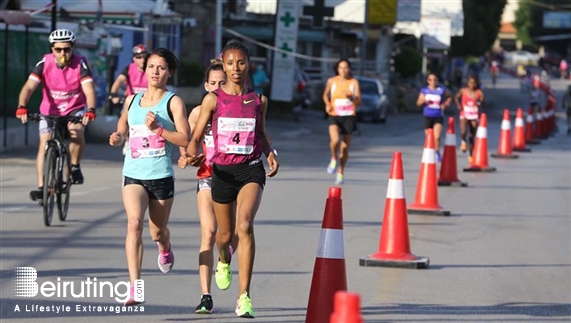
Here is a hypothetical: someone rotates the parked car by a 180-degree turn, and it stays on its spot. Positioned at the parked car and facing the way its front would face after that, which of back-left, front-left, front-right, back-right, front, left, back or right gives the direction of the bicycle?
back

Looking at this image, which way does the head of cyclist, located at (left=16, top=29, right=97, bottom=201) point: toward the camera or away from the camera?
toward the camera

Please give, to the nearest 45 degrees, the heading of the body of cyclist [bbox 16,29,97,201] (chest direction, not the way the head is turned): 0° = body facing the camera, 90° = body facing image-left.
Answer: approximately 0°

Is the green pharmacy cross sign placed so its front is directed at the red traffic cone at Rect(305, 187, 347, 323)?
yes

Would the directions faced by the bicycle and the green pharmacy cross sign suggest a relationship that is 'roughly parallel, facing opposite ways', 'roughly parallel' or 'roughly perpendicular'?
roughly parallel

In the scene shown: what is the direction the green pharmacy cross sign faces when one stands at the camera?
facing the viewer

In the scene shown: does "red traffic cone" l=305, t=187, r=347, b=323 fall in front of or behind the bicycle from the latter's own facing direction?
in front

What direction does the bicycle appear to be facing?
toward the camera

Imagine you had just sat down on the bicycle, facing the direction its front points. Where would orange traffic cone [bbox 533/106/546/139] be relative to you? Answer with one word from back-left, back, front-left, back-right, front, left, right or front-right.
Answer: back-left

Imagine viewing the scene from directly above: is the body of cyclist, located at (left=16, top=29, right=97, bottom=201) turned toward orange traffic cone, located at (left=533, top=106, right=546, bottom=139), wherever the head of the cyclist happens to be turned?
no

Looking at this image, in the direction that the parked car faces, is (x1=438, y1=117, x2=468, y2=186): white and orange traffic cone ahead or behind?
ahead

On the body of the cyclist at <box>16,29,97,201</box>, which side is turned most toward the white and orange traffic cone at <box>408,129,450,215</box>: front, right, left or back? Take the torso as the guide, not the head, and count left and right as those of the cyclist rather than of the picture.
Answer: left

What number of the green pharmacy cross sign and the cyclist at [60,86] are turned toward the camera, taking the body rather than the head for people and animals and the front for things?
2
